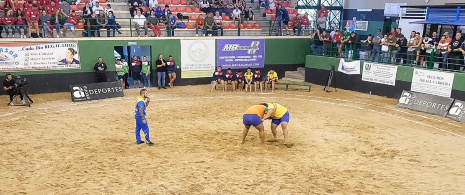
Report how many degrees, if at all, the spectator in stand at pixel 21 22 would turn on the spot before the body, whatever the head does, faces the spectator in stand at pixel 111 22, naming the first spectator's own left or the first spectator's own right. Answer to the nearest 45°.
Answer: approximately 90° to the first spectator's own left

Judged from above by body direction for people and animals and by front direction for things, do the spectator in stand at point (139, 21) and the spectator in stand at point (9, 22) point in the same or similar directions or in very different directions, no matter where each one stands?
same or similar directions

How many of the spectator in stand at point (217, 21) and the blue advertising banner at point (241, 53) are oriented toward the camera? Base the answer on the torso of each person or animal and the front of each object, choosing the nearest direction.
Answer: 2

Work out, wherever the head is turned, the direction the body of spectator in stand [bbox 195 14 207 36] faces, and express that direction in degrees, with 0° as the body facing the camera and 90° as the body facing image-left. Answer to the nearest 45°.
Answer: approximately 0°

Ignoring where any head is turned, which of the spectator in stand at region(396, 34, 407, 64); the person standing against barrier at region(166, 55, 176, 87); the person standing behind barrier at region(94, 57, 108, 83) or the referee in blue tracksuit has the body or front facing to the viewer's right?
the referee in blue tracksuit

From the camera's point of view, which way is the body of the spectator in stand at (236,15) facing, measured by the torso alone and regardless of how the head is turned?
toward the camera

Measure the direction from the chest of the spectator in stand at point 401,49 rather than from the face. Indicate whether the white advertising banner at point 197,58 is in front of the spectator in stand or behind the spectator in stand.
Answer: in front

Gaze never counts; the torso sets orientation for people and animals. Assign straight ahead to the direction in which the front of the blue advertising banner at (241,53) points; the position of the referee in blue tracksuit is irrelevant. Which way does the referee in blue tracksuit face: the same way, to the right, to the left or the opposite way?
to the left

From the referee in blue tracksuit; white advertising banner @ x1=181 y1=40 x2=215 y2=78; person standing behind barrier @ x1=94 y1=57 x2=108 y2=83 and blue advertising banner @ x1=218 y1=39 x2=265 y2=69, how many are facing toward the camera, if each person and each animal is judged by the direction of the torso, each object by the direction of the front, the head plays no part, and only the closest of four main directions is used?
3

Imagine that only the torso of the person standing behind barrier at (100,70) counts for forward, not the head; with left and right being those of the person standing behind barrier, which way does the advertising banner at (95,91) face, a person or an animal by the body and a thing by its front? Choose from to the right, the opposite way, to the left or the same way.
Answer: the same way

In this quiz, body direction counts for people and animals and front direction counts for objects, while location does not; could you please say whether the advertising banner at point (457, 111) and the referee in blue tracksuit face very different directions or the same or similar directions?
very different directions

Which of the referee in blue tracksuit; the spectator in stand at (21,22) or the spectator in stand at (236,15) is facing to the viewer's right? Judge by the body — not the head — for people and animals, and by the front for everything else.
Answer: the referee in blue tracksuit

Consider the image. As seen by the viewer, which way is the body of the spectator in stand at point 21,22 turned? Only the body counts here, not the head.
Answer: toward the camera

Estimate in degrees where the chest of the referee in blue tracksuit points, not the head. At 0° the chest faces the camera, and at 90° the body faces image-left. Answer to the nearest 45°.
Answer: approximately 270°

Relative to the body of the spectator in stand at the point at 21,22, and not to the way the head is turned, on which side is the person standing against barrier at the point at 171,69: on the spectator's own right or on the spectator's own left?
on the spectator's own left

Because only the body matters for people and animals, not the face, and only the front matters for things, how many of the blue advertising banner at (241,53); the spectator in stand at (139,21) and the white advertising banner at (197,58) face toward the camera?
3
